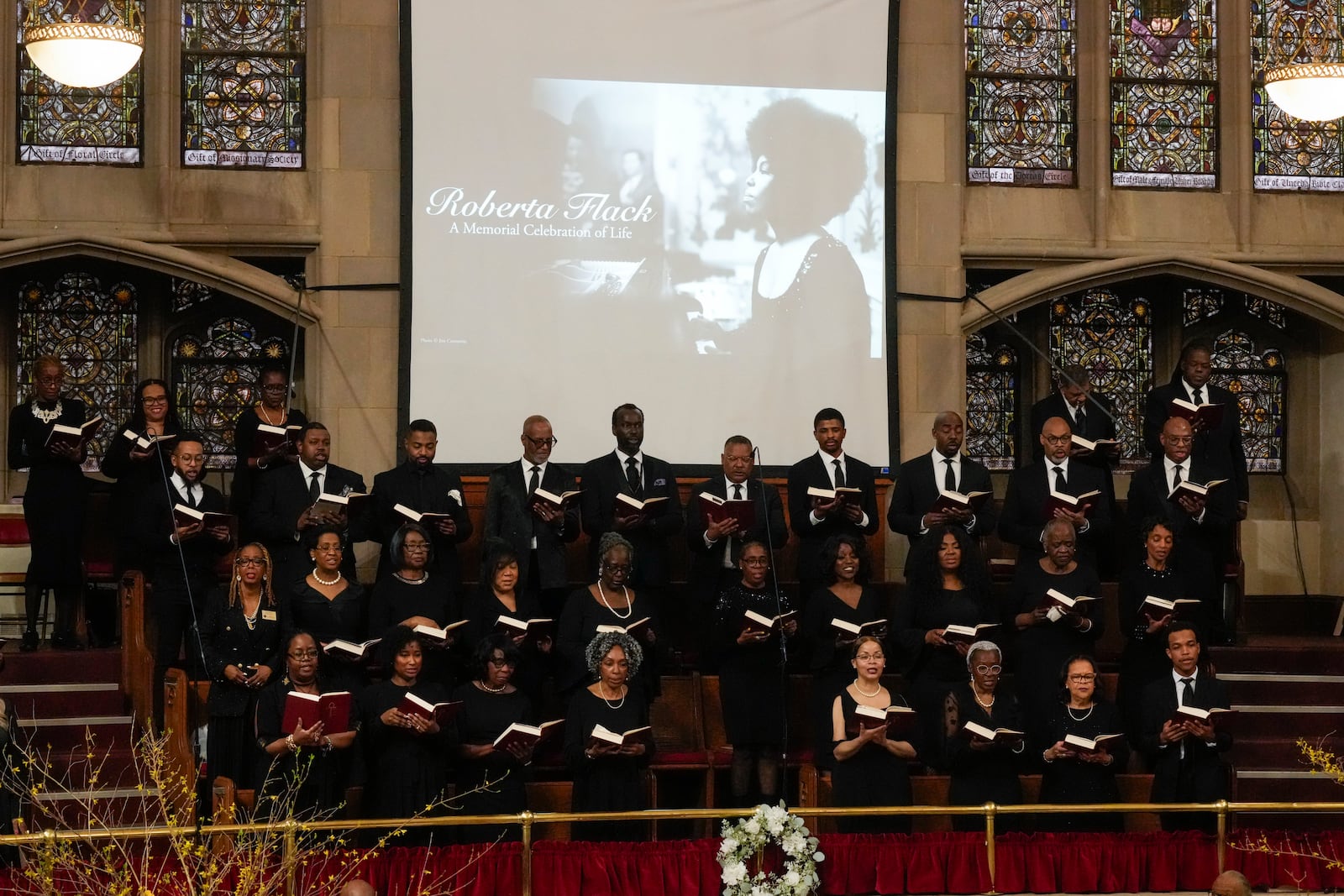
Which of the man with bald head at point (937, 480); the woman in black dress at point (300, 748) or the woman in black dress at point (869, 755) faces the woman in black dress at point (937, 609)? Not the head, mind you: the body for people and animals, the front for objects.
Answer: the man with bald head

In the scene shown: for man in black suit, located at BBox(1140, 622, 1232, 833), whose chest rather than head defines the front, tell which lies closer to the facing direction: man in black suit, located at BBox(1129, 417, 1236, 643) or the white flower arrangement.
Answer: the white flower arrangement

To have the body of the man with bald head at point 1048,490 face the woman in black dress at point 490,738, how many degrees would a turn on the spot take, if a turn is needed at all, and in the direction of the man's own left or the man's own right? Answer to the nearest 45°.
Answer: approximately 45° to the man's own right

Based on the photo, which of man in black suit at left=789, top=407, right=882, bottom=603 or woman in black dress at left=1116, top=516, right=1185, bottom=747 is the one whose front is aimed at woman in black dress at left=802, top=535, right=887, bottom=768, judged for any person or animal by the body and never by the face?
the man in black suit

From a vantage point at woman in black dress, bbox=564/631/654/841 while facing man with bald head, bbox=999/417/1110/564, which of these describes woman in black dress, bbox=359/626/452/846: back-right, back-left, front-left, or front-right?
back-left

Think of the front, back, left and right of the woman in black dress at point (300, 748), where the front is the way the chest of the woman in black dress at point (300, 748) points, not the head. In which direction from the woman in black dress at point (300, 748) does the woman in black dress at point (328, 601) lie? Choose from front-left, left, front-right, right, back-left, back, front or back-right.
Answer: back

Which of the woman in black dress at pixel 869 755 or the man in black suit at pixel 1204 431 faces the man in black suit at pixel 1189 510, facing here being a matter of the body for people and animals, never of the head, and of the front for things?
the man in black suit at pixel 1204 431

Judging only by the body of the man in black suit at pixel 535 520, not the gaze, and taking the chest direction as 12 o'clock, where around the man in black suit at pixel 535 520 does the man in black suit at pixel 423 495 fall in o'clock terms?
the man in black suit at pixel 423 495 is roughly at 3 o'clock from the man in black suit at pixel 535 520.

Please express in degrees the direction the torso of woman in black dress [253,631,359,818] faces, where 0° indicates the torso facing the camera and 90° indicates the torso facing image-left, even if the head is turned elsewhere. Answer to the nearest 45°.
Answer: approximately 0°

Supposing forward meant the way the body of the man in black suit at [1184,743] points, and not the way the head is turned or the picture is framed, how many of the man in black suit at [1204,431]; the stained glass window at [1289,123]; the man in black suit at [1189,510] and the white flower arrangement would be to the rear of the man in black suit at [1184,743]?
3

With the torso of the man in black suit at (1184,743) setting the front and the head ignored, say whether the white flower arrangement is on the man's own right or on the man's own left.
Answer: on the man's own right
